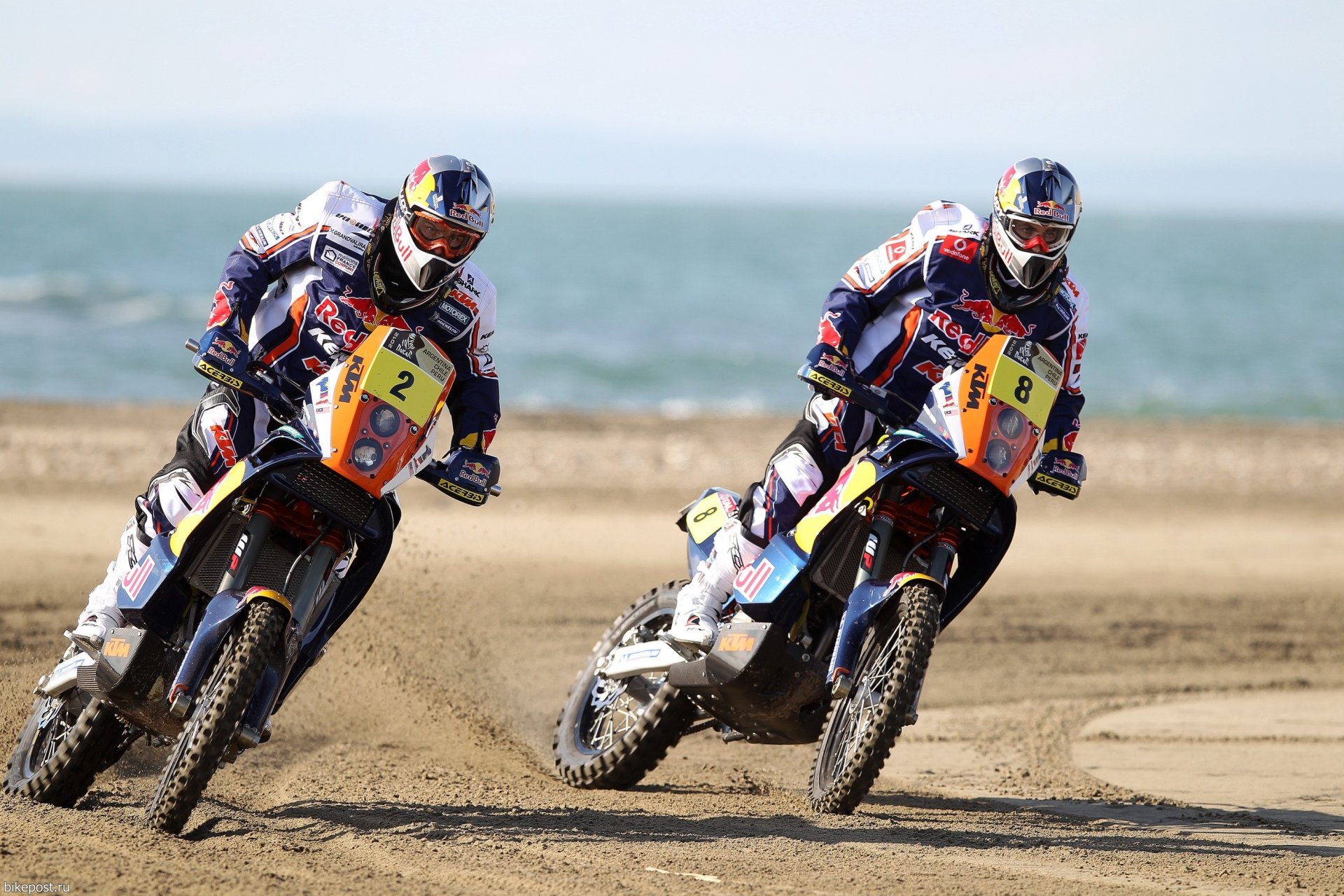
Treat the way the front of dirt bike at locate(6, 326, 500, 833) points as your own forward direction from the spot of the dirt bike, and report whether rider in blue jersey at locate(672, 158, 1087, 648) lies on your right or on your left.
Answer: on your left

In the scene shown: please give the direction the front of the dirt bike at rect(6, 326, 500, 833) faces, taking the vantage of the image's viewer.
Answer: facing the viewer and to the right of the viewer

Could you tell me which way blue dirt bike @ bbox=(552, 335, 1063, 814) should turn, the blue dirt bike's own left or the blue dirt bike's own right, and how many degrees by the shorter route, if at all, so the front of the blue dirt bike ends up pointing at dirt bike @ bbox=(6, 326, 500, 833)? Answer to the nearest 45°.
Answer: approximately 135° to the blue dirt bike's own right

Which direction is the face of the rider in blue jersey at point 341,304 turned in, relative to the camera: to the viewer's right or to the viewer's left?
to the viewer's right

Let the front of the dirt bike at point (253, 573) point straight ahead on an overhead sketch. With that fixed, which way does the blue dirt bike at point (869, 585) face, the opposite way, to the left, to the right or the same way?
the same way

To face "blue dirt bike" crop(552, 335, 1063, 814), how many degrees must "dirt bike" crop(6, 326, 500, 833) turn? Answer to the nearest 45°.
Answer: approximately 45° to its left

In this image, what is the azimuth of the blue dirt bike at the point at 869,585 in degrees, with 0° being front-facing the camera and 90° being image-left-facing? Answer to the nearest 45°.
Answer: approximately 315°

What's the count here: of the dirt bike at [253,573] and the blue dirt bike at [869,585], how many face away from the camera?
0

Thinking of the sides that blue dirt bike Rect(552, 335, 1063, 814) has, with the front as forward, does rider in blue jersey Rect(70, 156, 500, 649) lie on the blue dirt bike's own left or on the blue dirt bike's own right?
on the blue dirt bike's own right
